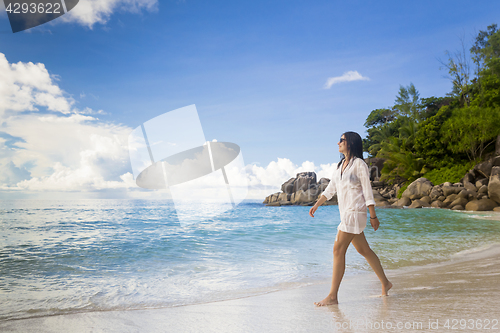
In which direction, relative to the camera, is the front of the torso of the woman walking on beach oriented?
to the viewer's left

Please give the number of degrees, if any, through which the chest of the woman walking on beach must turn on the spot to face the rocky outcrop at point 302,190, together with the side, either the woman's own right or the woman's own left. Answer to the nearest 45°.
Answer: approximately 90° to the woman's own right

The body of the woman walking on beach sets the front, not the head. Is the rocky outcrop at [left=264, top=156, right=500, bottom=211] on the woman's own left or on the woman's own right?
on the woman's own right

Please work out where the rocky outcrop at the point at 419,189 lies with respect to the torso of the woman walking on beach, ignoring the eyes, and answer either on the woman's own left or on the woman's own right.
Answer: on the woman's own right

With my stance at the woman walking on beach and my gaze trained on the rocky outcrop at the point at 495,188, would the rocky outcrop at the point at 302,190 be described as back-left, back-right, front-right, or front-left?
front-left
